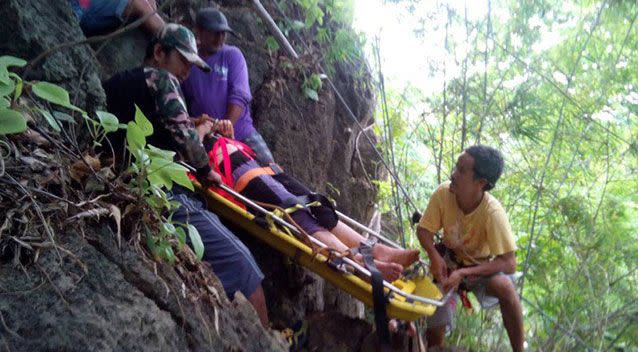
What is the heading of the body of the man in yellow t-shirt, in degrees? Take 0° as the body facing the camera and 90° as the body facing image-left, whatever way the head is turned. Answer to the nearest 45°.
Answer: approximately 45°

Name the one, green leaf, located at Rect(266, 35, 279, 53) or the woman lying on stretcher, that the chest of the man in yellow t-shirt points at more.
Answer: the woman lying on stretcher

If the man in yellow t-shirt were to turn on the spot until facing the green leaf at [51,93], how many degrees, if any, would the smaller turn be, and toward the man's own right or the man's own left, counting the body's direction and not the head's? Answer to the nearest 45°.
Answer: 0° — they already face it

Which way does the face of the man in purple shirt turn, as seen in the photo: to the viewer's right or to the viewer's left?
to the viewer's right
